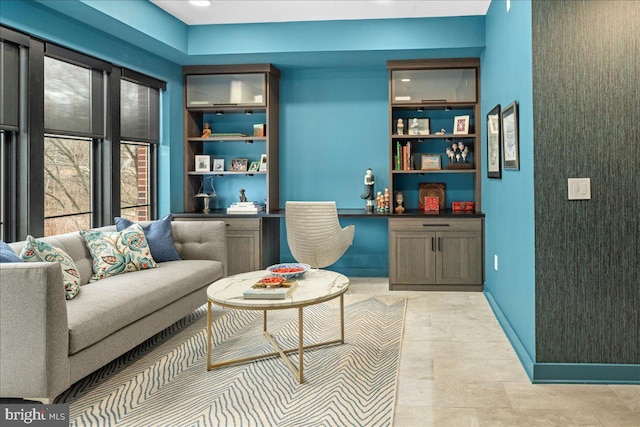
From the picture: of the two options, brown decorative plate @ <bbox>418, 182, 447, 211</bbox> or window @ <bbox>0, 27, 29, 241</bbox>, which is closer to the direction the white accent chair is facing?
the brown decorative plate

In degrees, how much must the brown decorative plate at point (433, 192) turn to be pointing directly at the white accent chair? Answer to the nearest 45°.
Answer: approximately 45° to its right

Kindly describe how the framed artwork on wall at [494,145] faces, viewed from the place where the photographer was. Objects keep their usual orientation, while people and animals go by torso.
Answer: facing to the left of the viewer

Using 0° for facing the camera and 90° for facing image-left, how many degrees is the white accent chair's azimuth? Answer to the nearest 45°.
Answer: approximately 225°

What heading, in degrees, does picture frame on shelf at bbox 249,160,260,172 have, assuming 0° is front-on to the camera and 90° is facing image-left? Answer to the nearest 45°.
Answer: approximately 0°

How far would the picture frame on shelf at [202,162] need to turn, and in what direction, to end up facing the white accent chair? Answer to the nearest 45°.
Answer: approximately 45° to its left

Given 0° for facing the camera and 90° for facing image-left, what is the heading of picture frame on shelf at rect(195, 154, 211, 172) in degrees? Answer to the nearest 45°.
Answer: approximately 0°

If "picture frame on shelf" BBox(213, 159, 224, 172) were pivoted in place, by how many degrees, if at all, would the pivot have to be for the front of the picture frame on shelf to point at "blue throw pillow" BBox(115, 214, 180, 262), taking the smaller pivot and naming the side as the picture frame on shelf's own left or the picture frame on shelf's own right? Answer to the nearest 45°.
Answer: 0° — it already faces it
